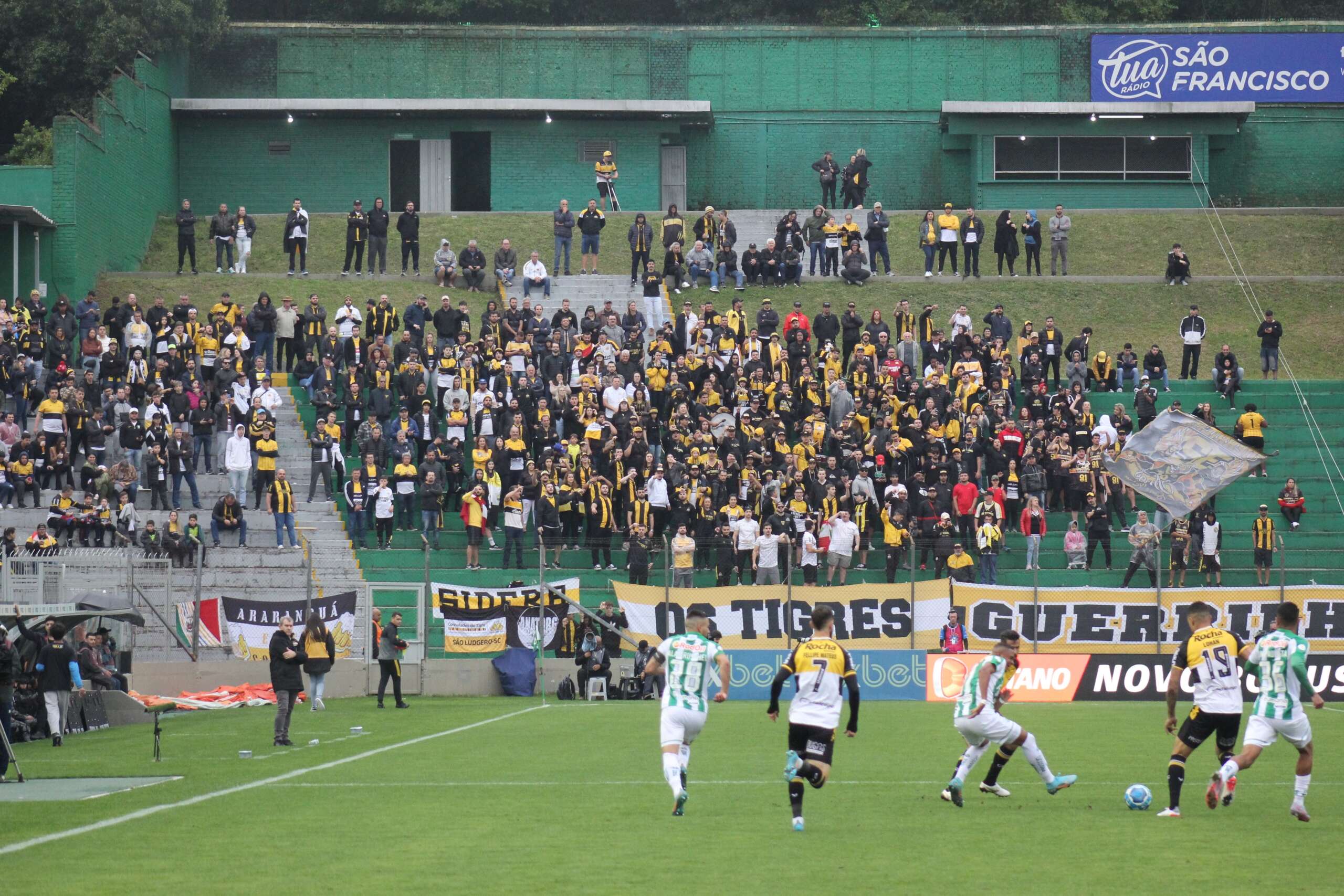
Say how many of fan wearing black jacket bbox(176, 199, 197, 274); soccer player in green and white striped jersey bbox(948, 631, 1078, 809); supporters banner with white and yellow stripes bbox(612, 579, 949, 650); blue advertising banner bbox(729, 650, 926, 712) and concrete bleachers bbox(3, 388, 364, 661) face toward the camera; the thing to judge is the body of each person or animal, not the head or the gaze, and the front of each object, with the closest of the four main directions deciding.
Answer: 4

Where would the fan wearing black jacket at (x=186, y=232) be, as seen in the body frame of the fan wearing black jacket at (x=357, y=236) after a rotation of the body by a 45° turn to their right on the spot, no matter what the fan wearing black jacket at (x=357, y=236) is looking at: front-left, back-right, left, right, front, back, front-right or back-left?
front-right

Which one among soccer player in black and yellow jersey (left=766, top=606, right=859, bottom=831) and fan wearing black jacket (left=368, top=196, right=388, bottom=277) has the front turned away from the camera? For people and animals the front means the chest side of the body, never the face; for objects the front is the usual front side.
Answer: the soccer player in black and yellow jersey

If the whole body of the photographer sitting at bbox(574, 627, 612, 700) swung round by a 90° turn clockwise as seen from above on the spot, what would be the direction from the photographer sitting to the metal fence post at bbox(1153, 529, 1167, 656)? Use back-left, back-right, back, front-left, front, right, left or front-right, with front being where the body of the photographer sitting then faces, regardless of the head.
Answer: back

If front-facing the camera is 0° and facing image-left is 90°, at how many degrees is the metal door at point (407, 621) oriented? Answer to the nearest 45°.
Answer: approximately 0°

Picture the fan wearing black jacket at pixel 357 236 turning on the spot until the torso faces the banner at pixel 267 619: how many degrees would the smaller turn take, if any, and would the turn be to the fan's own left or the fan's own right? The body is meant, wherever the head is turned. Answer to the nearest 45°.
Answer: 0° — they already face it

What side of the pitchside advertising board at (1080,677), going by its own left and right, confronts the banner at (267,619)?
right

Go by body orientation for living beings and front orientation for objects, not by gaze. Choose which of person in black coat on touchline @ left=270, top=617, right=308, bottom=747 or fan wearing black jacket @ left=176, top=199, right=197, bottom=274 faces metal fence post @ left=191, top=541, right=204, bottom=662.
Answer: the fan wearing black jacket

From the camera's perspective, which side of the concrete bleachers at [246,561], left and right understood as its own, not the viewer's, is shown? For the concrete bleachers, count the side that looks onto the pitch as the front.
front

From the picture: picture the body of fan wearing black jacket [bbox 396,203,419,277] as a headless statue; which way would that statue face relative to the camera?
toward the camera

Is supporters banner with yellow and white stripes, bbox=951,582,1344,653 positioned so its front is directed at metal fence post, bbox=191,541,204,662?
no

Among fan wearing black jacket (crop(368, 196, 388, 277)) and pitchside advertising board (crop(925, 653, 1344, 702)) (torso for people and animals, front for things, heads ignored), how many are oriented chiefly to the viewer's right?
0

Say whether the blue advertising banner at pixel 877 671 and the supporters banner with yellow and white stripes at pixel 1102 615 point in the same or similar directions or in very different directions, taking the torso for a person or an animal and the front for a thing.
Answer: same or similar directions

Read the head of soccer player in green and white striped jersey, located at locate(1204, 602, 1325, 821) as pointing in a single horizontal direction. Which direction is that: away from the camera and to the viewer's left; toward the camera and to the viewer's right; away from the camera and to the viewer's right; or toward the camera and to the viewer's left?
away from the camera and to the viewer's left

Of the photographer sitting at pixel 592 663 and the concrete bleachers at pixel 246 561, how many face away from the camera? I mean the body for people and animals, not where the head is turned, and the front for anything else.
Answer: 0

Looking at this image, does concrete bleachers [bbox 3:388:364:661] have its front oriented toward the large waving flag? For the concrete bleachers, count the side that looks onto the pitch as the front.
no

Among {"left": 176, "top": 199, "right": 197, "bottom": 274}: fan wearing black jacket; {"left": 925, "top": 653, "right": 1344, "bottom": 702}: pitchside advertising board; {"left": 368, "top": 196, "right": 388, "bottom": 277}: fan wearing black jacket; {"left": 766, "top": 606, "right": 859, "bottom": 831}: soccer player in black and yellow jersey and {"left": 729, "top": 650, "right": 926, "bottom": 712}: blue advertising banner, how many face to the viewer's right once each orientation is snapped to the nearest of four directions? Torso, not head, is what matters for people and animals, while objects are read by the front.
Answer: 0

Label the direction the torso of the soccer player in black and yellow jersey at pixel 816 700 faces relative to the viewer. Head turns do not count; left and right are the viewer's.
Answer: facing away from the viewer

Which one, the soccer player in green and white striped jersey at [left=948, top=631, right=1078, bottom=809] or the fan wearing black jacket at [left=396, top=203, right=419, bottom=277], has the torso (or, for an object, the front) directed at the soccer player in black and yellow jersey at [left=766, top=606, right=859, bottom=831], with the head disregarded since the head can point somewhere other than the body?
the fan wearing black jacket

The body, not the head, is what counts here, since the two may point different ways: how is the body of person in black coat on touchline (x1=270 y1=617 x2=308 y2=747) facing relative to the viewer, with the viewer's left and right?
facing the viewer and to the right of the viewer

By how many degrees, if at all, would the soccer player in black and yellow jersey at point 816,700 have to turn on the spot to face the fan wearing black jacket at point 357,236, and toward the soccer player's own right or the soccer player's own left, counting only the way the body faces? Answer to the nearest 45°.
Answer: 0° — they already face them

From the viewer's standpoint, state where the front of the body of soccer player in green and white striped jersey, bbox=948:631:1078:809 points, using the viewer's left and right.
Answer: facing to the right of the viewer
